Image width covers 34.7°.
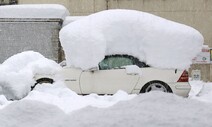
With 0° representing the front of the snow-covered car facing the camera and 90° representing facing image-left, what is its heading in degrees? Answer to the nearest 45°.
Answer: approximately 90°
